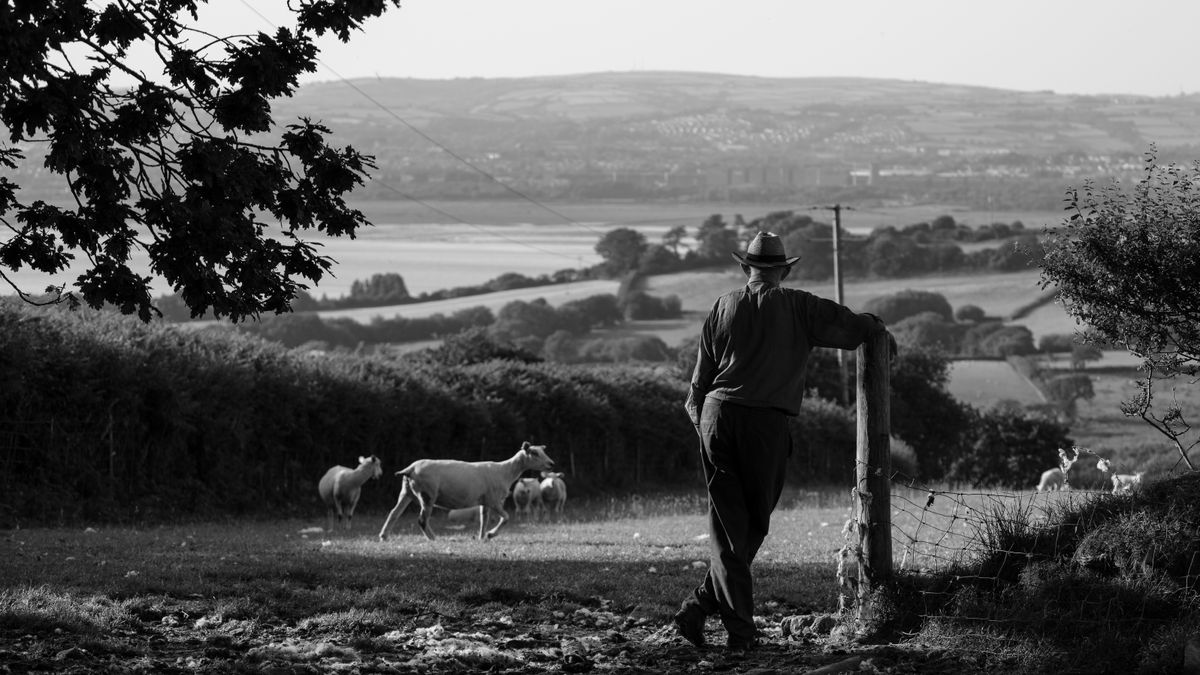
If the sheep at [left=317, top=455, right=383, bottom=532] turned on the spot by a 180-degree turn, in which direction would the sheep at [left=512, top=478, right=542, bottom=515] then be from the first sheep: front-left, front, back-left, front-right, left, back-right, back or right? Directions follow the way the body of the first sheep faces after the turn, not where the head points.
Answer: back

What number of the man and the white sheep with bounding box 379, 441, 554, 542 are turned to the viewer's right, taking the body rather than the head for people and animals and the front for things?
1

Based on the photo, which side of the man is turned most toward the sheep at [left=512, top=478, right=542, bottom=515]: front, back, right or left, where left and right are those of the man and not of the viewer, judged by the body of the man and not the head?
front

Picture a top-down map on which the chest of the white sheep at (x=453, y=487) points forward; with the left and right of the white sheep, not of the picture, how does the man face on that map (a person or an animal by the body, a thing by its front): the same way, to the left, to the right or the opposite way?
to the left

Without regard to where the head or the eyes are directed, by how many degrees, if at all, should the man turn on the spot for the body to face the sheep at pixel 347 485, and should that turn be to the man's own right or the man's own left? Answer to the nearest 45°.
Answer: approximately 45° to the man's own left

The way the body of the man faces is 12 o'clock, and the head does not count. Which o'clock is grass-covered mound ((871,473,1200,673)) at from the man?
The grass-covered mound is roughly at 3 o'clock from the man.

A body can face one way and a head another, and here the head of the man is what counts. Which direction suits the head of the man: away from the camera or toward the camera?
away from the camera

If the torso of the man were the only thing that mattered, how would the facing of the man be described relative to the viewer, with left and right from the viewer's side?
facing away from the viewer

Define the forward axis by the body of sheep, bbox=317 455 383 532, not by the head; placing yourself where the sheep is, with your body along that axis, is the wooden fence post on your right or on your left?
on your right

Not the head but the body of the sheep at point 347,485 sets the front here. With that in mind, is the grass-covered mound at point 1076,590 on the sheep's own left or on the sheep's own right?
on the sheep's own right

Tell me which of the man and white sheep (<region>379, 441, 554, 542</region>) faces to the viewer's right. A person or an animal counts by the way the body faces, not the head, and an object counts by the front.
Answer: the white sheep

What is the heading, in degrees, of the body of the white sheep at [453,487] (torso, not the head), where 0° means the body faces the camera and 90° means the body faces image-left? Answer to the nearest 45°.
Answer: approximately 270°
